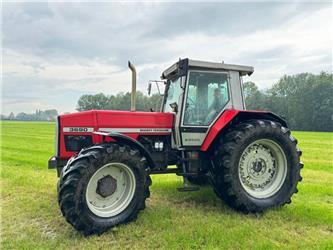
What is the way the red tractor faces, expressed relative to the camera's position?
facing the viewer and to the left of the viewer
